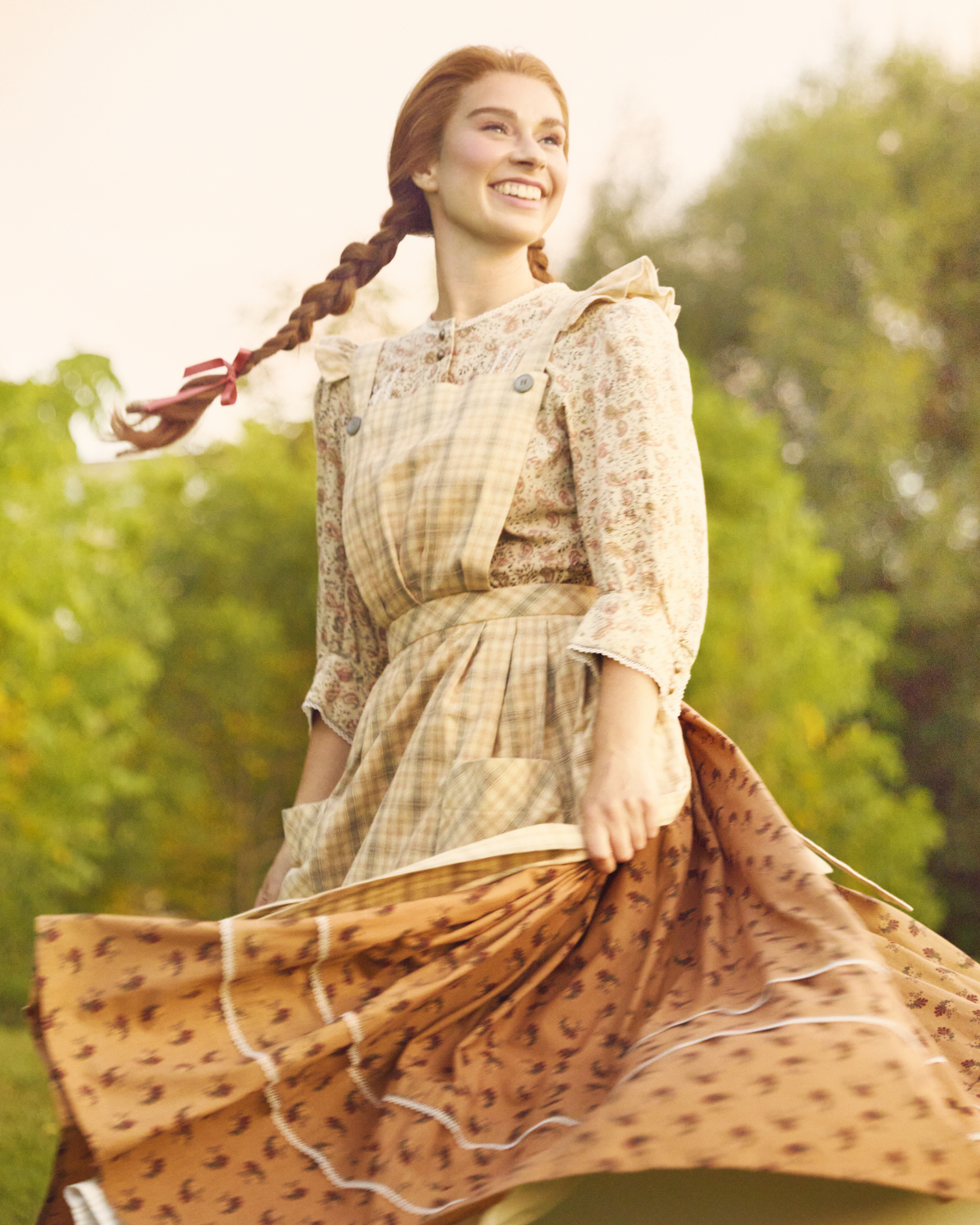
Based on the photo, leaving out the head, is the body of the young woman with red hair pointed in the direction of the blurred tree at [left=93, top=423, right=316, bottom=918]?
no

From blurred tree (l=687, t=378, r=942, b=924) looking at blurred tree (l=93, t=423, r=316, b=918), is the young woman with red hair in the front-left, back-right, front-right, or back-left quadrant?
front-left

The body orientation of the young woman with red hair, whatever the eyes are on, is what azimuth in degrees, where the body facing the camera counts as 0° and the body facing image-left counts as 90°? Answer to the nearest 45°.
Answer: approximately 45°

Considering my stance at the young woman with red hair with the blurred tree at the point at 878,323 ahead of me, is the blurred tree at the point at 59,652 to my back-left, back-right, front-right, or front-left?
front-left

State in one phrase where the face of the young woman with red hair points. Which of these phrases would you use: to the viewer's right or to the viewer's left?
to the viewer's right

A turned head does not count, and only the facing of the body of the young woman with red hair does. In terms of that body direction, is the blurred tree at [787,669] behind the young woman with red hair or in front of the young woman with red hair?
behind

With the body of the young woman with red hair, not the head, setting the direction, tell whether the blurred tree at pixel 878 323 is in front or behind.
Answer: behind

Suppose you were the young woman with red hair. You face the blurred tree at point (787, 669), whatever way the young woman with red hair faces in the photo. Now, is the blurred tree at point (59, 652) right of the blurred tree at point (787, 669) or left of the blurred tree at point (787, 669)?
left
